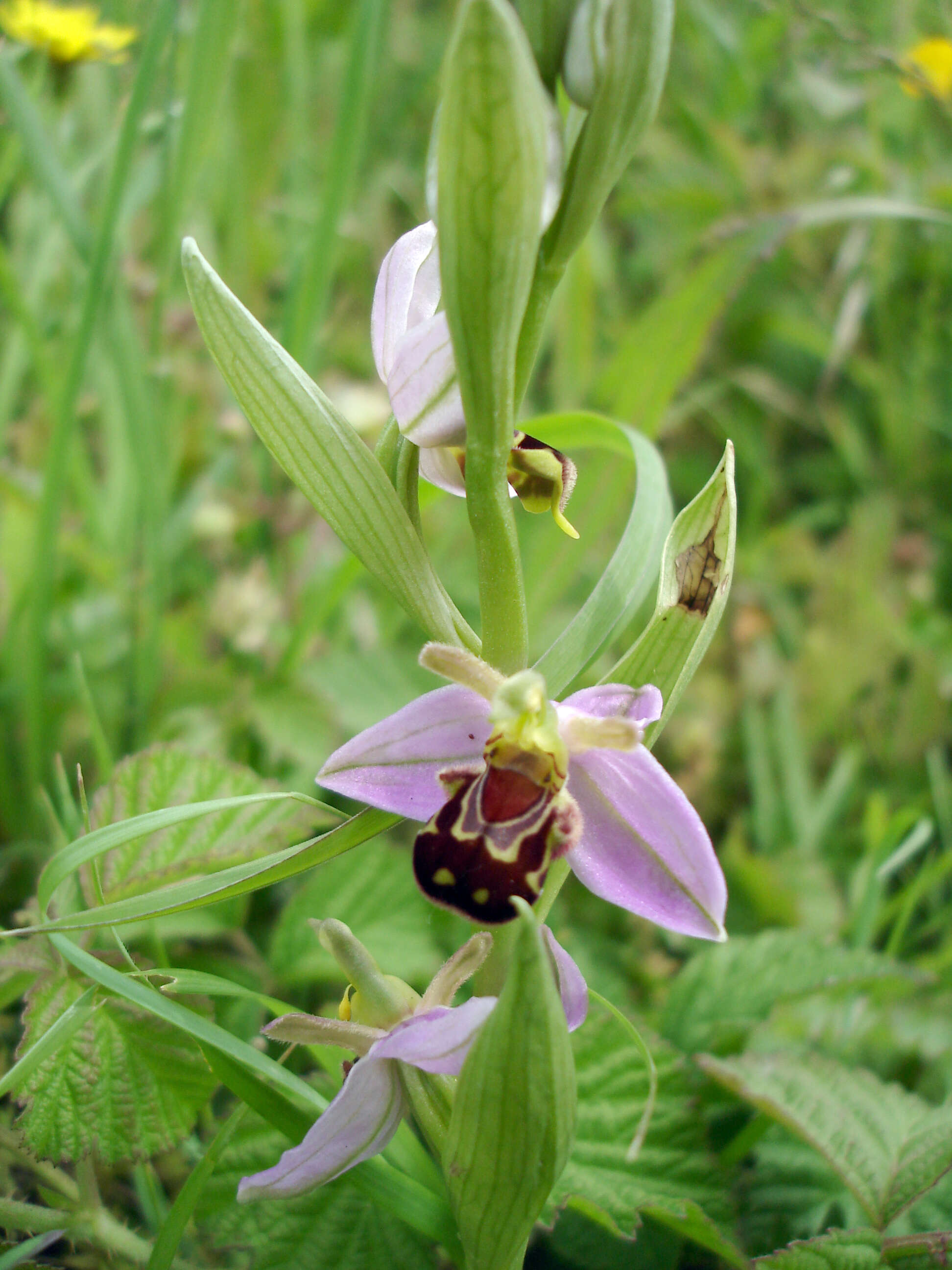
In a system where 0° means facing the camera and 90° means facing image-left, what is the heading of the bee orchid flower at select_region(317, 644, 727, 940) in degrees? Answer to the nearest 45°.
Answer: approximately 0°

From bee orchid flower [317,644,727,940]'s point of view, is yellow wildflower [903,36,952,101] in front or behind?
behind
